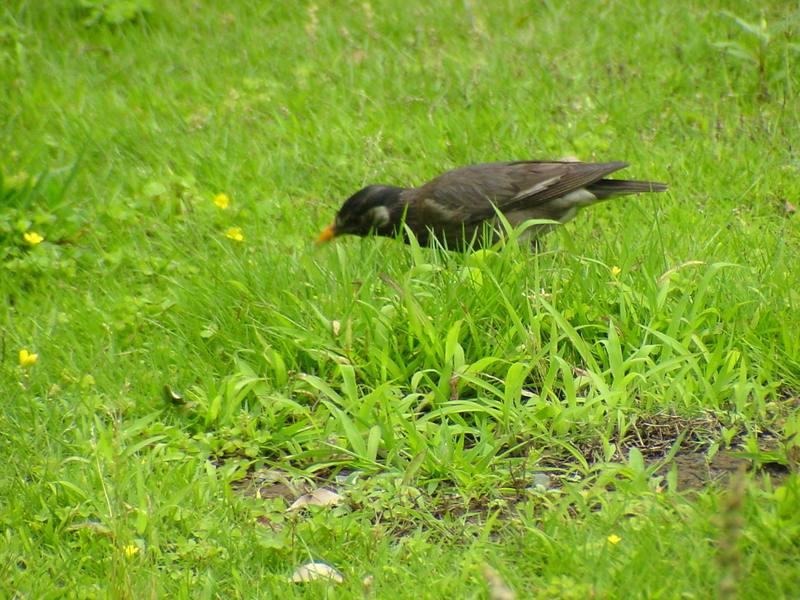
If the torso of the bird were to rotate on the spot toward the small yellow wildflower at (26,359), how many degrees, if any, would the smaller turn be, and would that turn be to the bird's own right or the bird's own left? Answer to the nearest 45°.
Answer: approximately 45° to the bird's own left

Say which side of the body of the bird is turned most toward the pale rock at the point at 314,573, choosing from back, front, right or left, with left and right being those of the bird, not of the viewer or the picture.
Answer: left

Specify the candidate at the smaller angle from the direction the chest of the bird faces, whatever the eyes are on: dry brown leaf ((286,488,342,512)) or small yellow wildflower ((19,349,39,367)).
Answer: the small yellow wildflower

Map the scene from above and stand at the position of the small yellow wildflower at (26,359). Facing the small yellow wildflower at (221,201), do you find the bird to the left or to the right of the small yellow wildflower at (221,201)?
right

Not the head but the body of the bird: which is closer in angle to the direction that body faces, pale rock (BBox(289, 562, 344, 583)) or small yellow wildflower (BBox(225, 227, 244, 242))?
the small yellow wildflower

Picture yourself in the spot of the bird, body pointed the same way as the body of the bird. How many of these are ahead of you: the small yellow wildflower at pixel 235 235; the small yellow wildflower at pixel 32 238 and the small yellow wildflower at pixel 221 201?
3

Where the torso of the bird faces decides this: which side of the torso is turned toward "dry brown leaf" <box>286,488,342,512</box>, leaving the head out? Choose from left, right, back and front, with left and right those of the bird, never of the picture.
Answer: left

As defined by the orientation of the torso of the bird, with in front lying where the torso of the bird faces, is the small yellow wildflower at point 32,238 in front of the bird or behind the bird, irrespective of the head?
in front

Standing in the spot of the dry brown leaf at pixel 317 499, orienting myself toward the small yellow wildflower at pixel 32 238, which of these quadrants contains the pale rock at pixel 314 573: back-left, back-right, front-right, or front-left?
back-left

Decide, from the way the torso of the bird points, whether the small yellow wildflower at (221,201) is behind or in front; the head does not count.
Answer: in front

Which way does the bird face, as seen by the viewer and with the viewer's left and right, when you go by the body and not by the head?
facing to the left of the viewer
